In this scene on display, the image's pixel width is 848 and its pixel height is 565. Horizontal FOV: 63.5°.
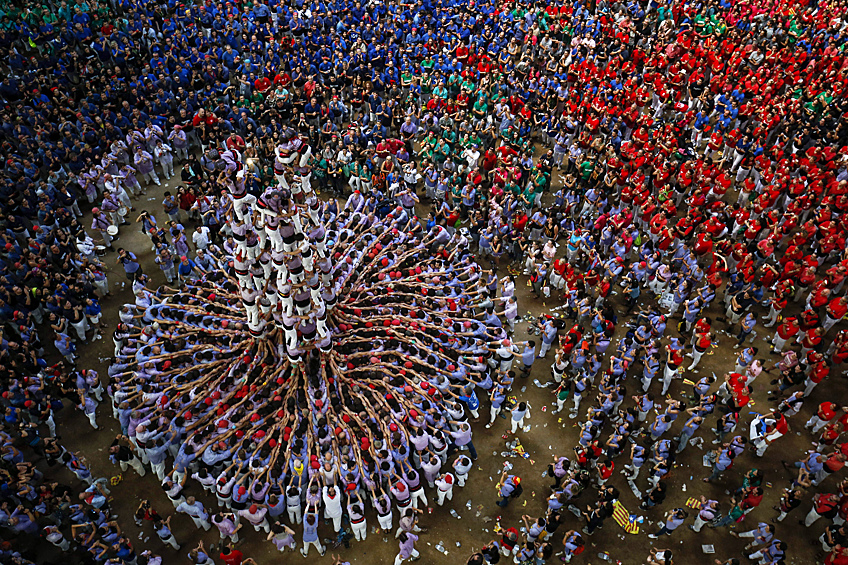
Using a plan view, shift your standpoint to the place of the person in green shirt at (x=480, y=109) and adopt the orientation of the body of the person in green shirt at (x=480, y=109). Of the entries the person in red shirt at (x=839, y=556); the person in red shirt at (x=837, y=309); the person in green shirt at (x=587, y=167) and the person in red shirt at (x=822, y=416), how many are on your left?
4

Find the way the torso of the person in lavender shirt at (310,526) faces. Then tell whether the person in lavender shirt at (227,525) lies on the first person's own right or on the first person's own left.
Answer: on the first person's own left

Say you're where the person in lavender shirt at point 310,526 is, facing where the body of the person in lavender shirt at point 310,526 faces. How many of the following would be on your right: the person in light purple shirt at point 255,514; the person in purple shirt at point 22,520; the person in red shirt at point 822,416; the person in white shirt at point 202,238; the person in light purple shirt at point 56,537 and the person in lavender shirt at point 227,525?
1

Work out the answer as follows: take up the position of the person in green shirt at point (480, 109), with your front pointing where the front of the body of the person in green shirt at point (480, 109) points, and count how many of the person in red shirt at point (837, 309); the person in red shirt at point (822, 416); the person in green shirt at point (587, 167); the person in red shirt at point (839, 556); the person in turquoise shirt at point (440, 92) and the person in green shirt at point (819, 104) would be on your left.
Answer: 5

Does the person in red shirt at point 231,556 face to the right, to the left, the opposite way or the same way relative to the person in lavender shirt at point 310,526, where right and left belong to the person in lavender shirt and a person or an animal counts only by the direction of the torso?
the same way

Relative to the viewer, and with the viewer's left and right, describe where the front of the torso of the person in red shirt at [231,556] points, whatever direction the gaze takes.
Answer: facing away from the viewer

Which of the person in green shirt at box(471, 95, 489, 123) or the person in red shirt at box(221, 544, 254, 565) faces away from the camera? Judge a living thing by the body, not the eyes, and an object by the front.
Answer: the person in red shirt

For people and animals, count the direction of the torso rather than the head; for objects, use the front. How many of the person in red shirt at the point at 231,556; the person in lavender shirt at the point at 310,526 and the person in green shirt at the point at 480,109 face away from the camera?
2

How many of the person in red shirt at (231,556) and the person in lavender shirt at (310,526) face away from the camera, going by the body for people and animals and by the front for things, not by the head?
2

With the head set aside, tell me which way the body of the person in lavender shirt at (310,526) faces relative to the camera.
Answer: away from the camera

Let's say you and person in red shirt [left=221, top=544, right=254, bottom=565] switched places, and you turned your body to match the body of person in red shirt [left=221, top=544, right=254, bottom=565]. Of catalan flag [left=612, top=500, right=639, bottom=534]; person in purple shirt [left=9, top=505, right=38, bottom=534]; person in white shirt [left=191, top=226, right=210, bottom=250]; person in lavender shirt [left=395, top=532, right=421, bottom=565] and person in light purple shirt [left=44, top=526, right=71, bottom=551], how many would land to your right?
2

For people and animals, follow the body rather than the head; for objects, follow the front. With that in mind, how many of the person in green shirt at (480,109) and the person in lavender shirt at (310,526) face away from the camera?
1

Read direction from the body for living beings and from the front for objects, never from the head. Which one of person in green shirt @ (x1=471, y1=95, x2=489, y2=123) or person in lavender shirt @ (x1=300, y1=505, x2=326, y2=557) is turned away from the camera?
the person in lavender shirt
